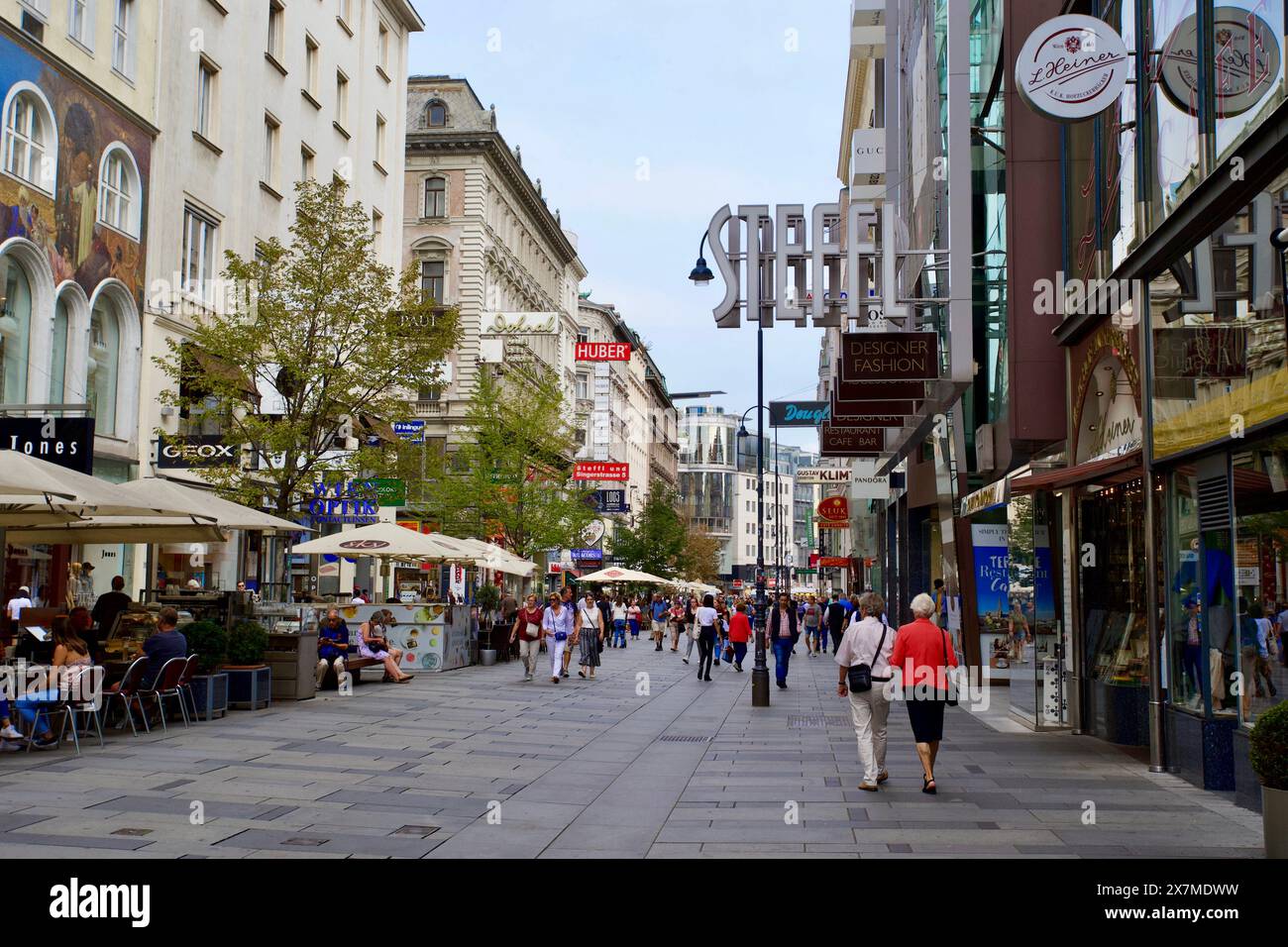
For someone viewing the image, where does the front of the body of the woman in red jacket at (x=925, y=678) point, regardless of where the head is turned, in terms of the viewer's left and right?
facing away from the viewer

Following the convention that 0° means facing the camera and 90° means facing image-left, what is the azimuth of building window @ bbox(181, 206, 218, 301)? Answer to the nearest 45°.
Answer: approximately 315°

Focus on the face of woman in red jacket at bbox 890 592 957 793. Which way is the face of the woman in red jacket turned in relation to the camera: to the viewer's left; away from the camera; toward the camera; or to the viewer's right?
away from the camera

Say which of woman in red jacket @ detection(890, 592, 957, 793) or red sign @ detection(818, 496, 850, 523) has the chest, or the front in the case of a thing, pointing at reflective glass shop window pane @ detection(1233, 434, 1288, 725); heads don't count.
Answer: the red sign

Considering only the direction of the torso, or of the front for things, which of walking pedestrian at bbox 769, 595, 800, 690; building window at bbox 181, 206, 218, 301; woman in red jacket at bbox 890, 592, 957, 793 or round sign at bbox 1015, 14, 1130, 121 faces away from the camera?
the woman in red jacket

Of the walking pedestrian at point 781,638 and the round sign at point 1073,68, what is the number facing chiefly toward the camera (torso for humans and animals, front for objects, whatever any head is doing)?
2

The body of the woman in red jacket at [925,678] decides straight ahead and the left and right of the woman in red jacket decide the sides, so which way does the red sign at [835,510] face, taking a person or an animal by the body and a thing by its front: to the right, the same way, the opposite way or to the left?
the opposite way

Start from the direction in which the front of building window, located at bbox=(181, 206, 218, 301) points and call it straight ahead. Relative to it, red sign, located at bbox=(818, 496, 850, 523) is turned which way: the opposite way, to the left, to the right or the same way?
to the right

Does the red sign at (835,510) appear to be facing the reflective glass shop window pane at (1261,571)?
yes

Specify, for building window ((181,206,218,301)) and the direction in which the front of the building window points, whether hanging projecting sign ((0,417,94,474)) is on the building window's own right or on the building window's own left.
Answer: on the building window's own right

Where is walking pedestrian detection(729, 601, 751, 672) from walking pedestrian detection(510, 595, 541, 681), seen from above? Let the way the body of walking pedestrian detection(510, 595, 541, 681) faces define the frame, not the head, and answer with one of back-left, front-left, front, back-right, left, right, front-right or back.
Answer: back-left
